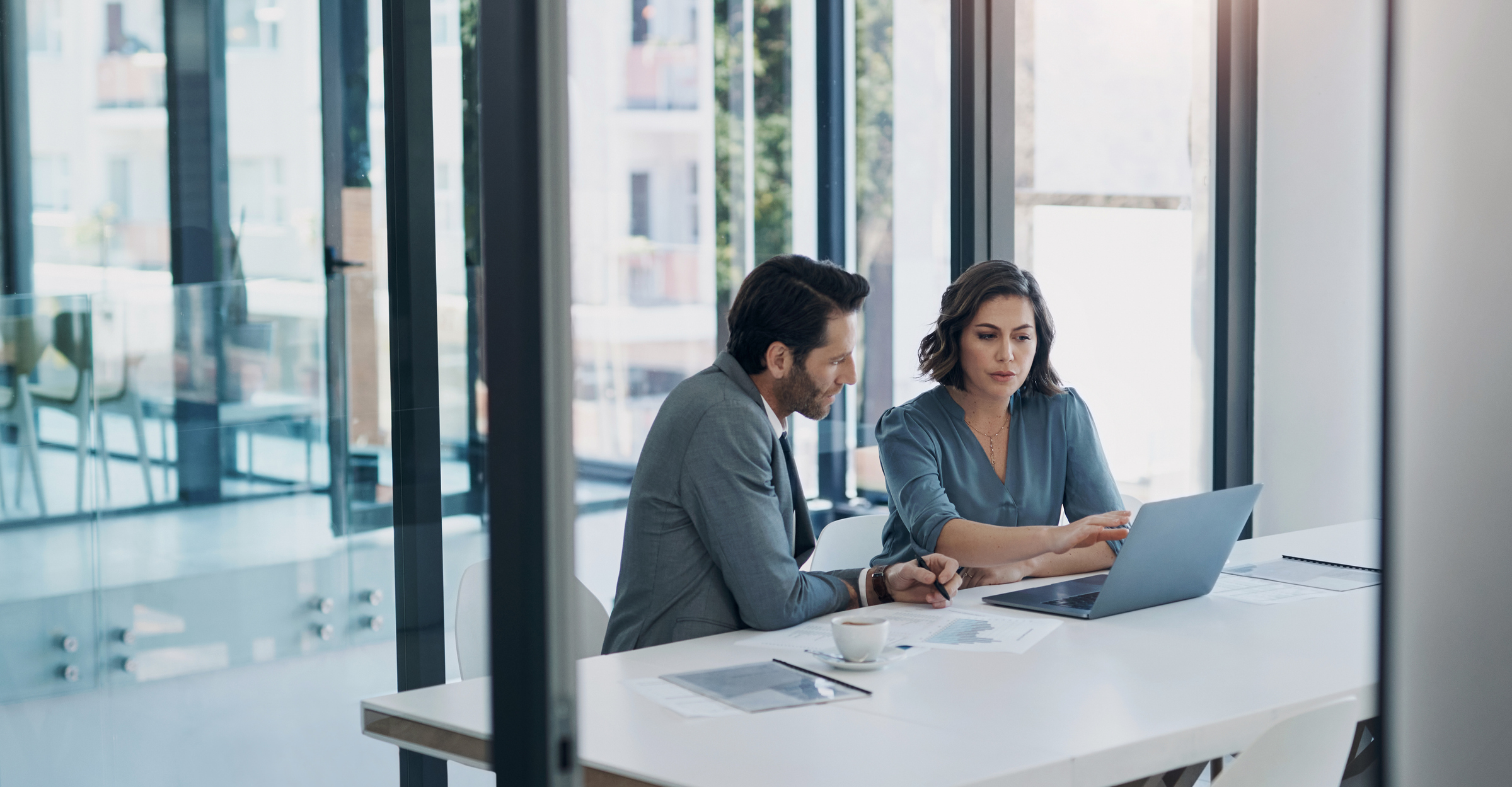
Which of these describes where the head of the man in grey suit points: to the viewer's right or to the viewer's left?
to the viewer's right

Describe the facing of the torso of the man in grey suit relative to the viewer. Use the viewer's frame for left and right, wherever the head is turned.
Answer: facing to the right of the viewer

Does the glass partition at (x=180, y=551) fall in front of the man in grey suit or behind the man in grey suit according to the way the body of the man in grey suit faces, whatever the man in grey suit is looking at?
behind

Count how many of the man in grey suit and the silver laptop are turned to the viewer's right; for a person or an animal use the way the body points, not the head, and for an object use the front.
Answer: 1

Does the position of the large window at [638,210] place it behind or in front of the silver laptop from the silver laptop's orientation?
in front

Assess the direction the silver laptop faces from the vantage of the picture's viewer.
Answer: facing away from the viewer and to the left of the viewer

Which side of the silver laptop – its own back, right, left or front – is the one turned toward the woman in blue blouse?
front

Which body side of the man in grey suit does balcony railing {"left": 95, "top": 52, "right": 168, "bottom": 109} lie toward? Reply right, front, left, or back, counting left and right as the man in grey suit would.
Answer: left
